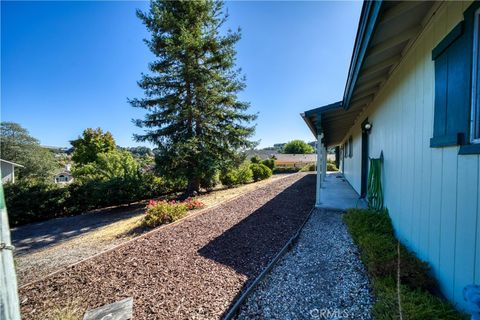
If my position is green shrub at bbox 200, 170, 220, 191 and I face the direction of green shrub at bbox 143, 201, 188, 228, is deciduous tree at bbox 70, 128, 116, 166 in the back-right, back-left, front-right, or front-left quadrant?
back-right

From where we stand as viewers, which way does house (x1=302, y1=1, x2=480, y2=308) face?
facing to the left of the viewer

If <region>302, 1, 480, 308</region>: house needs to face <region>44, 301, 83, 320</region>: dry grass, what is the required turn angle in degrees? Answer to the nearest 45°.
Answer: approximately 45° to its left

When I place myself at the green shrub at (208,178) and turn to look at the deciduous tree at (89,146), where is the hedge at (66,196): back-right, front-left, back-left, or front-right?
front-left

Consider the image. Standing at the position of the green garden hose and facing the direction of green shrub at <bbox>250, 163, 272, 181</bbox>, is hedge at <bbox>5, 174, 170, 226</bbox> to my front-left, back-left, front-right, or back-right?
front-left

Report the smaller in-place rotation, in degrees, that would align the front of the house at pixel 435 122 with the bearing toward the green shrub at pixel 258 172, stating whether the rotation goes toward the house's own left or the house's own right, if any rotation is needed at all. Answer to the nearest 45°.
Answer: approximately 45° to the house's own right

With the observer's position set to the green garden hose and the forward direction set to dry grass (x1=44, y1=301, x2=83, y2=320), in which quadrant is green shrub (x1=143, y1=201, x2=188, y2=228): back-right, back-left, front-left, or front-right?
front-right

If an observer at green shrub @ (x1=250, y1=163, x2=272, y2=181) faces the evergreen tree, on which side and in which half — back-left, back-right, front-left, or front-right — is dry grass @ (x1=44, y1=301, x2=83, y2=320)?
front-left

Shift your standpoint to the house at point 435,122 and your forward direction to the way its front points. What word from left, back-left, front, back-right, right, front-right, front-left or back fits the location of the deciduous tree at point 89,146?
front

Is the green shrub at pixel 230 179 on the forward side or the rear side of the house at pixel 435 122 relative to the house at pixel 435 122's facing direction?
on the forward side

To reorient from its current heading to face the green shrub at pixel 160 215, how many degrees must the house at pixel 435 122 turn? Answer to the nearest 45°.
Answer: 0° — it already faces it
